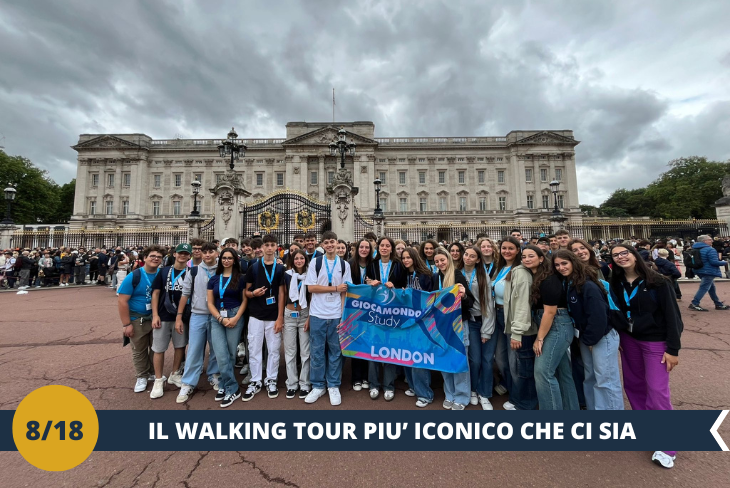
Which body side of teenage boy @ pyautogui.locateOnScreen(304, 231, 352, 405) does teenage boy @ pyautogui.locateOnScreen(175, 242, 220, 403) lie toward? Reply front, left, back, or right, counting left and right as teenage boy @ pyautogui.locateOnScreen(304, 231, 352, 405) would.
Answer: right

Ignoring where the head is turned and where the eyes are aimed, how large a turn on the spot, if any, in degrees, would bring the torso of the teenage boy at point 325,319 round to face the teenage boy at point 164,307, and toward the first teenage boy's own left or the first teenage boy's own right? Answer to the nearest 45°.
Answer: approximately 90° to the first teenage boy's own right

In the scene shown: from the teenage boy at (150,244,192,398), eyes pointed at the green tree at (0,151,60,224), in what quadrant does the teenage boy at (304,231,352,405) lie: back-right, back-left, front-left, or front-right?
back-right

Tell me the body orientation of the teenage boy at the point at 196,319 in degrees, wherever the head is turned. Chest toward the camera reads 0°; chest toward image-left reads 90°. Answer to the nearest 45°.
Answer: approximately 315°

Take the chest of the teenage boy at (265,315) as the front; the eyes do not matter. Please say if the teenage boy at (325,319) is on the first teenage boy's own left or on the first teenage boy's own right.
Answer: on the first teenage boy's own left

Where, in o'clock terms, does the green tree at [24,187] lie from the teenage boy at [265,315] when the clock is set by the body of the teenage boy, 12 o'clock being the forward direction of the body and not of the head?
The green tree is roughly at 5 o'clock from the teenage boy.

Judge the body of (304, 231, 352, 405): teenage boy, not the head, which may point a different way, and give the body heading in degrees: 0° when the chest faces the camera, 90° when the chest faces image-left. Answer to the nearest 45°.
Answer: approximately 0°

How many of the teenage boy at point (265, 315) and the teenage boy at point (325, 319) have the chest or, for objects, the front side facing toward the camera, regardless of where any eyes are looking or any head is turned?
2

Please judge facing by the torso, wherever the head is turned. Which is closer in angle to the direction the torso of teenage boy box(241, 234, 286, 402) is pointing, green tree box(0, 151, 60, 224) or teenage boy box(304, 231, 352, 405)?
the teenage boy

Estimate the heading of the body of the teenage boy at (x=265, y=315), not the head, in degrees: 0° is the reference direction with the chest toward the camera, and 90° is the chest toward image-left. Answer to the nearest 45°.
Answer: approximately 0°

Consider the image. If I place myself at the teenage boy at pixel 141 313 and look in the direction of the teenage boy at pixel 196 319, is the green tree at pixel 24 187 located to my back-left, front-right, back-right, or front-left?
back-left
